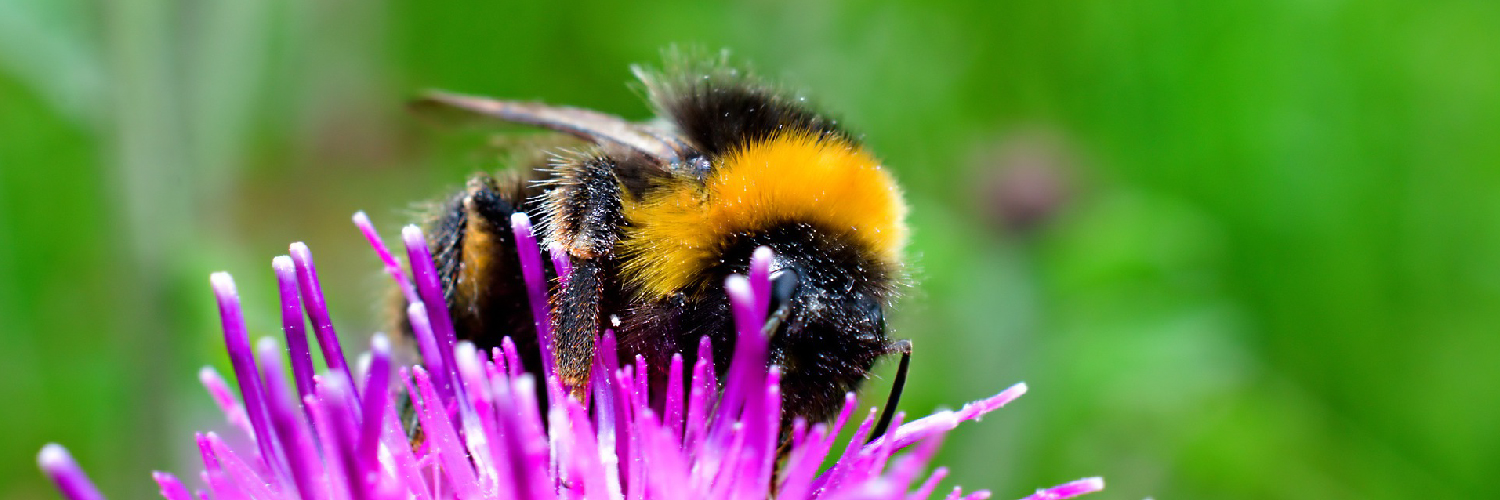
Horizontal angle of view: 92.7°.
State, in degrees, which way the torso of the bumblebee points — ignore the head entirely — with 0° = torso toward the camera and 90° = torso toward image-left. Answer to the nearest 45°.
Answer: approximately 315°
